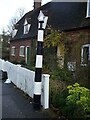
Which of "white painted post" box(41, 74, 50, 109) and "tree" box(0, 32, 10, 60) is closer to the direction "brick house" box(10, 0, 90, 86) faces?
the white painted post

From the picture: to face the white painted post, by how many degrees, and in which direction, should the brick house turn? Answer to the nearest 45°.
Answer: approximately 45° to its left
